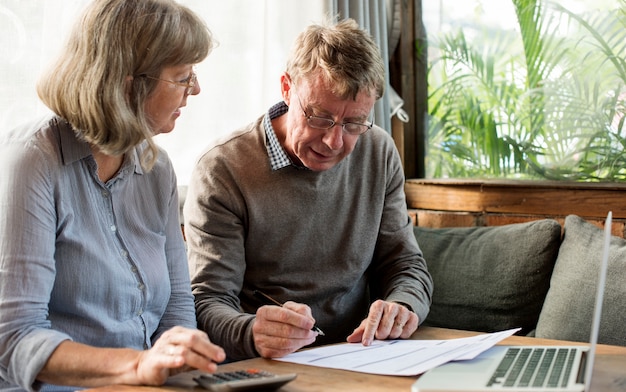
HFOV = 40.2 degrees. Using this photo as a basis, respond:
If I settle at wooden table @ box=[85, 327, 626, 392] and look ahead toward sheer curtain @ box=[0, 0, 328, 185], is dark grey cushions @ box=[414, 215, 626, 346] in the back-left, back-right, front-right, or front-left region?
front-right

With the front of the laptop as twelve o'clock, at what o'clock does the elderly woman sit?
The elderly woman is roughly at 12 o'clock from the laptop.

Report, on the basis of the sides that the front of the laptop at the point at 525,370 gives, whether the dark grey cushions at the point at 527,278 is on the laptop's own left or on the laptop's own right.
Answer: on the laptop's own right

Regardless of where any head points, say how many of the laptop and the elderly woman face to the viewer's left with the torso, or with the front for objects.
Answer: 1

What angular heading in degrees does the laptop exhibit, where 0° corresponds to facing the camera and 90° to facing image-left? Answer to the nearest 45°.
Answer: approximately 90°

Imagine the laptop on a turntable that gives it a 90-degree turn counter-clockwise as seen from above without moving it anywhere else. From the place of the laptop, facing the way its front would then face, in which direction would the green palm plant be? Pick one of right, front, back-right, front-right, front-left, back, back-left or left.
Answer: back

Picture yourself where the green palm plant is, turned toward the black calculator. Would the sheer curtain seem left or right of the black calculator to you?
right

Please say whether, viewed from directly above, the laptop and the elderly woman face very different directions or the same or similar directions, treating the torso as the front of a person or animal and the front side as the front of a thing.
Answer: very different directions

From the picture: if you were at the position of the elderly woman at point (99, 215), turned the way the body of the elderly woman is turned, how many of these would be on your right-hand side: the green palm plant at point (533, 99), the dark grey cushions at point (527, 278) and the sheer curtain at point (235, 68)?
0

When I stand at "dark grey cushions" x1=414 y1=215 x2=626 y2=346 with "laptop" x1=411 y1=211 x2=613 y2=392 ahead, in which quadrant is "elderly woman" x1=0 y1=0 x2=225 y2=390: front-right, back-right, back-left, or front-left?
front-right

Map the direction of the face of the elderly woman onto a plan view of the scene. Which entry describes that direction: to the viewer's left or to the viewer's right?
to the viewer's right
